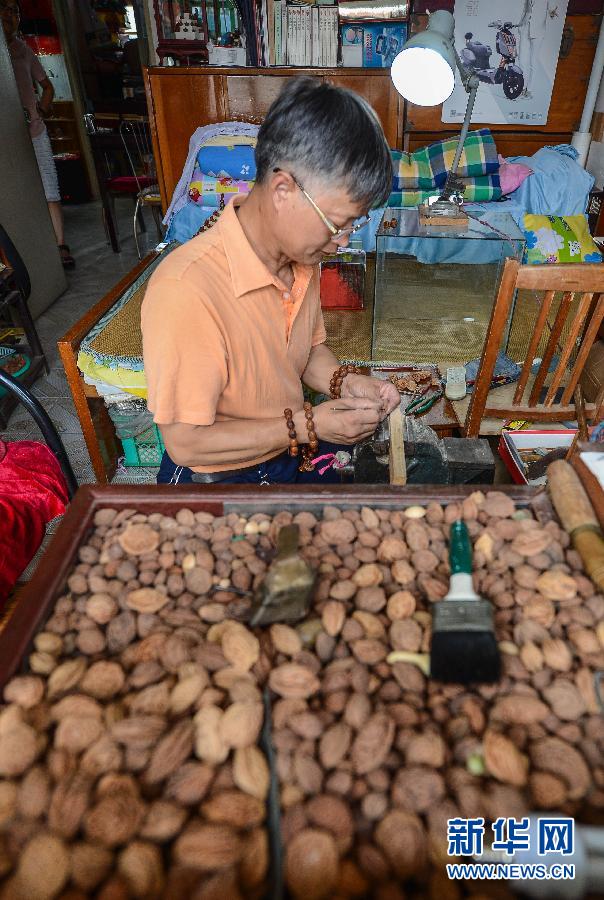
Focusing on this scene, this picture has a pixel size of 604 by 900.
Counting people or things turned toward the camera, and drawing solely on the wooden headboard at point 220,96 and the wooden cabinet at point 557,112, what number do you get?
2

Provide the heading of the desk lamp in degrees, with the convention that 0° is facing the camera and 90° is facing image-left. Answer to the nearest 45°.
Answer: approximately 45°

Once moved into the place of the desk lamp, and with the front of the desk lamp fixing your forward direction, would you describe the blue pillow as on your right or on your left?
on your right

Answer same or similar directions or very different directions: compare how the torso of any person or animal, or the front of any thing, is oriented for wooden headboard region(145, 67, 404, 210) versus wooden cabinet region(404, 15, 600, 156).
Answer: same or similar directions

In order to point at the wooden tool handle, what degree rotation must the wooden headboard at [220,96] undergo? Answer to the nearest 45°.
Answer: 0° — it already faces it

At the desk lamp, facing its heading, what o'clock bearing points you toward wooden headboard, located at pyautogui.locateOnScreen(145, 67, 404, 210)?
The wooden headboard is roughly at 3 o'clock from the desk lamp.

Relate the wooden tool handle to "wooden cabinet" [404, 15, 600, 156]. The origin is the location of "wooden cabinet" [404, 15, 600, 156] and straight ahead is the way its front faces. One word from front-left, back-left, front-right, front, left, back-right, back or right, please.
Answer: front

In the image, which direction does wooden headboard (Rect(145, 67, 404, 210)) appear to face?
toward the camera

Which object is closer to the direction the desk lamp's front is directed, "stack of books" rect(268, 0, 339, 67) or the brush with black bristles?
the brush with black bristles

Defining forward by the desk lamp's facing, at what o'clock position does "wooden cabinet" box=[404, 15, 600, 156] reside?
The wooden cabinet is roughly at 5 o'clock from the desk lamp.

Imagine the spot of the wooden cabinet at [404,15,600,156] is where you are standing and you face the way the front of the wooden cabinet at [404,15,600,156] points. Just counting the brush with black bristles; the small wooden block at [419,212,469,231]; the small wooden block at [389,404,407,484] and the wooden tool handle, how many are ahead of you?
4

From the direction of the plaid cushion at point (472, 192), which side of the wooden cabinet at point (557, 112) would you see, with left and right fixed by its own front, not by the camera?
front

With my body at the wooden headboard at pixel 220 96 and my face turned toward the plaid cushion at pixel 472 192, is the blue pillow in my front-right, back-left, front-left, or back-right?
front-right

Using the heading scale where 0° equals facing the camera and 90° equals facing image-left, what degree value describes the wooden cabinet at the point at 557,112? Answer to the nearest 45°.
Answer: approximately 0°

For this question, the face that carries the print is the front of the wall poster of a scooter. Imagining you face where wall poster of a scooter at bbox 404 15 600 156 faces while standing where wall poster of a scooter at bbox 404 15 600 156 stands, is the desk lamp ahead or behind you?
ahead
